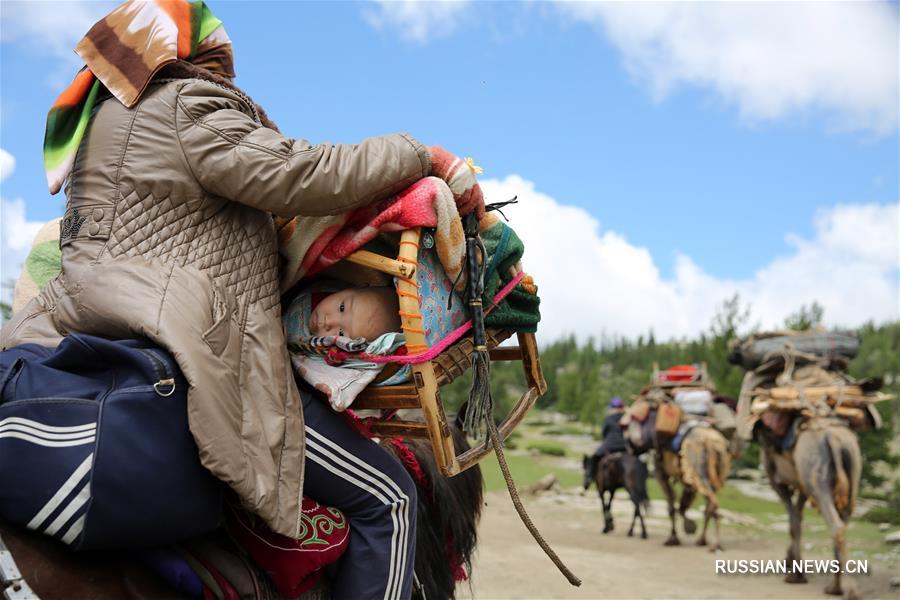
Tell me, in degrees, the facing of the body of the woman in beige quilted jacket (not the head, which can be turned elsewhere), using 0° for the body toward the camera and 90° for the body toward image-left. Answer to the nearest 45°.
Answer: approximately 225°

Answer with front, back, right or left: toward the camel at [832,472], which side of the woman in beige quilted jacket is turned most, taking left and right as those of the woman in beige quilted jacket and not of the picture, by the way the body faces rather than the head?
front

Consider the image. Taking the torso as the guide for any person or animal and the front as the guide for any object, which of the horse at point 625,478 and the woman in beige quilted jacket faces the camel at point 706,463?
the woman in beige quilted jacket

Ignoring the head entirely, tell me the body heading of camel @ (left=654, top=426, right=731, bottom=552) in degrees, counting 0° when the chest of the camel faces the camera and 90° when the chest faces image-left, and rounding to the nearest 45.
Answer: approximately 135°

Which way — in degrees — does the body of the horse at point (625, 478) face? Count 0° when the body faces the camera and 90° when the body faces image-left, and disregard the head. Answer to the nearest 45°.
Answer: approximately 135°

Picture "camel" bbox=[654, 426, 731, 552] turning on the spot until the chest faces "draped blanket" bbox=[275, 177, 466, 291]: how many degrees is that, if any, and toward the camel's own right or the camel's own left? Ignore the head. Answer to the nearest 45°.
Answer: approximately 135° to the camel's own left

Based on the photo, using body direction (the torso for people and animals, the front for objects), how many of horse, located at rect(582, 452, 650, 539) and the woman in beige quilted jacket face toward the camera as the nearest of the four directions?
0

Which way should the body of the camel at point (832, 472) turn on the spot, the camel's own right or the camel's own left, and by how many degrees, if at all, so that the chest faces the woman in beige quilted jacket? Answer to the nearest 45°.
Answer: approximately 135° to the camel's own left

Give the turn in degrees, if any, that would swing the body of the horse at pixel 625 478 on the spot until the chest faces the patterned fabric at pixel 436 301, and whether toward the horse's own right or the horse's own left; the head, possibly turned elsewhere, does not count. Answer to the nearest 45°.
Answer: approximately 135° to the horse's own left

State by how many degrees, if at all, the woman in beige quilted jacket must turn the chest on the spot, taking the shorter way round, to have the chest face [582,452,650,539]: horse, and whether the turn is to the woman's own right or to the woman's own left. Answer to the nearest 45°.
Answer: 0° — they already face it
